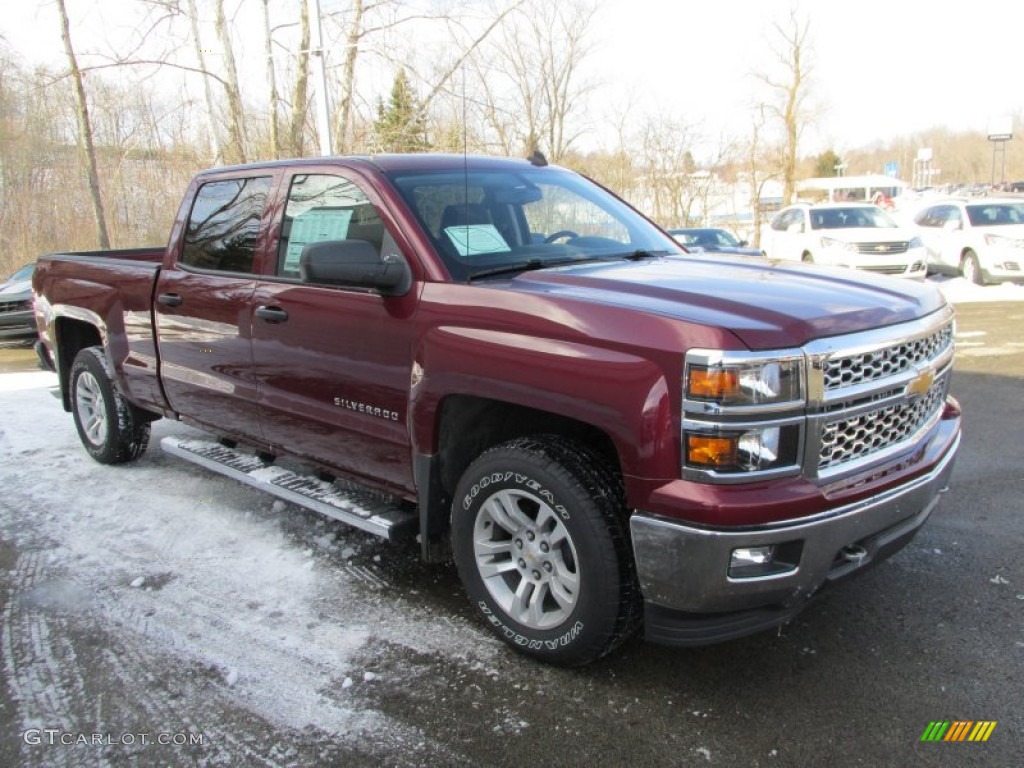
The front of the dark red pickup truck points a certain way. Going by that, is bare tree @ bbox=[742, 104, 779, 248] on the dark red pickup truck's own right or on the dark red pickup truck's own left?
on the dark red pickup truck's own left

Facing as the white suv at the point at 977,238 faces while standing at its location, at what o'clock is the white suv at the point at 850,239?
the white suv at the point at 850,239 is roughly at 3 o'clock from the white suv at the point at 977,238.

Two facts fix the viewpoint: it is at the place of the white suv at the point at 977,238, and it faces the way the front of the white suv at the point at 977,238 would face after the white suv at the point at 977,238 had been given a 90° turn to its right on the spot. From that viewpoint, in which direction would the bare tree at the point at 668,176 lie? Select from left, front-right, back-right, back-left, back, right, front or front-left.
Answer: right

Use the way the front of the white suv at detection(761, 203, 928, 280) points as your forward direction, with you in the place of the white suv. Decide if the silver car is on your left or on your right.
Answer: on your right

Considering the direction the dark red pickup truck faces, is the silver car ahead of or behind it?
behind

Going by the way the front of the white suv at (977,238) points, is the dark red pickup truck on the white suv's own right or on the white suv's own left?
on the white suv's own right

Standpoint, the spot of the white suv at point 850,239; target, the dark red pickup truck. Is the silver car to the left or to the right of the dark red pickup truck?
right

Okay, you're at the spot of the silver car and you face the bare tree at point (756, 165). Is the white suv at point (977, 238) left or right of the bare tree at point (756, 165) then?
right

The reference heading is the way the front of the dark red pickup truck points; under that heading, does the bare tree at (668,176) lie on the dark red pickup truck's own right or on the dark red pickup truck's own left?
on the dark red pickup truck's own left

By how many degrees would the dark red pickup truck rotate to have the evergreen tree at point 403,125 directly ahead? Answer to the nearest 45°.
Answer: approximately 135° to its left

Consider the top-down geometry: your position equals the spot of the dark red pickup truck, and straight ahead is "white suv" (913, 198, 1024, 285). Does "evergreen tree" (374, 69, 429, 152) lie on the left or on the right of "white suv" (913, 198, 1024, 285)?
left

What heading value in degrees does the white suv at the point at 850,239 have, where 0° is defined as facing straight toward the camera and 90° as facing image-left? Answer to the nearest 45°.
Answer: approximately 315°

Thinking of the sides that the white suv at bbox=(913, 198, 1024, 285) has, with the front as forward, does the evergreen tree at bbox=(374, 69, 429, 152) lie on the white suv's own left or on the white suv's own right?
on the white suv's own right

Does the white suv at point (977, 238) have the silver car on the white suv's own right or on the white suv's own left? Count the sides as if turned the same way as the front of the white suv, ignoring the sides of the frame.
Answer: on the white suv's own right

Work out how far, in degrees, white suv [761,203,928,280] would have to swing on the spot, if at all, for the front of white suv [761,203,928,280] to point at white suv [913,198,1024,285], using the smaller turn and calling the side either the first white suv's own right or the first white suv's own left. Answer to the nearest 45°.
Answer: approximately 90° to the first white suv's own left
